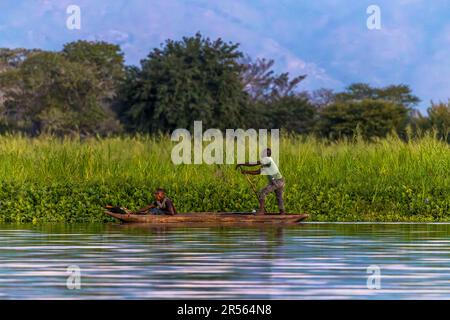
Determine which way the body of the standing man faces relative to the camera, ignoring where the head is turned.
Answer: to the viewer's left

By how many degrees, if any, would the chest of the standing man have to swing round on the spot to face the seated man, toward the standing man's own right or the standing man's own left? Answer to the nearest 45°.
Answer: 0° — they already face them

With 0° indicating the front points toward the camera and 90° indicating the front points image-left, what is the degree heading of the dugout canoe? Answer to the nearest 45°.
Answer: approximately 90°
